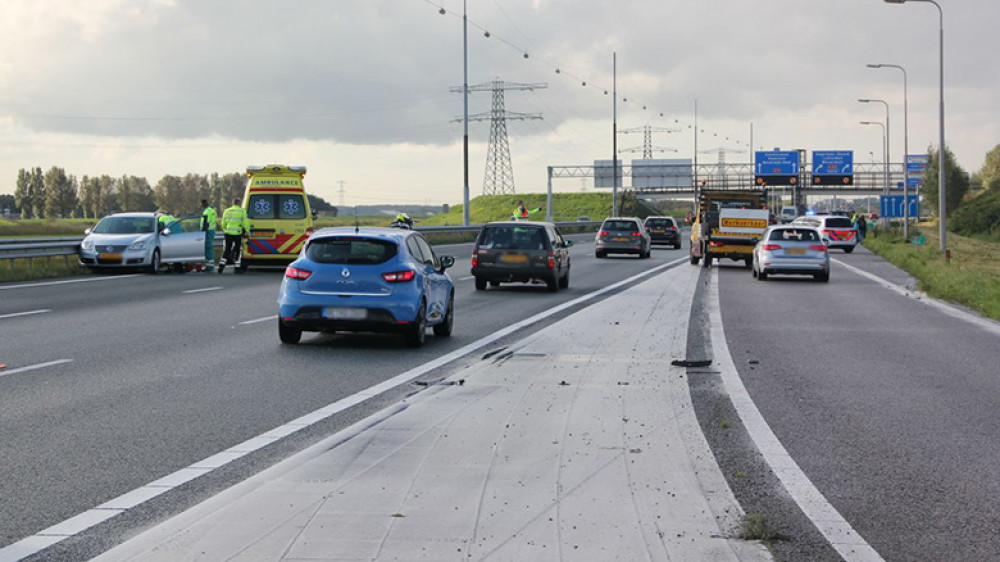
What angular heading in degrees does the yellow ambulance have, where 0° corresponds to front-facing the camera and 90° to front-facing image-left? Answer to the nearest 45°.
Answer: approximately 180°

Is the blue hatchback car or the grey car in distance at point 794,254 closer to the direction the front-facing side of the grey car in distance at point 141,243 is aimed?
the blue hatchback car

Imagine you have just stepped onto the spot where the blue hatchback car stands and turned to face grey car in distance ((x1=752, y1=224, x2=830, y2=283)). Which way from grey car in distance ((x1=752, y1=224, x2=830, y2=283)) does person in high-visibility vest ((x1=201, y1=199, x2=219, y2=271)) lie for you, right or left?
left

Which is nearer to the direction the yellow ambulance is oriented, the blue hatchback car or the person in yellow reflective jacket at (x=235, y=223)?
the person in yellow reflective jacket

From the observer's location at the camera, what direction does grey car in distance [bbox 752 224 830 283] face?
facing away from the viewer

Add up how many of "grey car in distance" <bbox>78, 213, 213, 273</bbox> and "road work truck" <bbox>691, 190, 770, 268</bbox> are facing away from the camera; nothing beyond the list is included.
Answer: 1

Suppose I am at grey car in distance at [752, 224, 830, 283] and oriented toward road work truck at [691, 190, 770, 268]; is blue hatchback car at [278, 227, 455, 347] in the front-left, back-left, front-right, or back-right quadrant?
back-left

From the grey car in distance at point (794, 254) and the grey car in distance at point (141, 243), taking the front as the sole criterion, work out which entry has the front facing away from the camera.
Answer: the grey car in distance at point (794, 254)

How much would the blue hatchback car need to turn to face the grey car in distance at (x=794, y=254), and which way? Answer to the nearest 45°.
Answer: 0° — it already faces it

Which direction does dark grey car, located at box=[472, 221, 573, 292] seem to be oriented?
away from the camera

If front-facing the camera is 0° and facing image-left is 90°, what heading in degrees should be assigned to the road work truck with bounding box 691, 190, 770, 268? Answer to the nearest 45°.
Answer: approximately 180°

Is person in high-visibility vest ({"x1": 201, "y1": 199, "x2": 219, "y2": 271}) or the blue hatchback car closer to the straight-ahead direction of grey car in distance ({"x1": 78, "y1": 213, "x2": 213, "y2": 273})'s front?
the blue hatchback car

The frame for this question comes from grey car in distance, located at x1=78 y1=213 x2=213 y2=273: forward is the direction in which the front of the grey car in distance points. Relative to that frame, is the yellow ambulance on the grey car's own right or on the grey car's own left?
on the grey car's own left

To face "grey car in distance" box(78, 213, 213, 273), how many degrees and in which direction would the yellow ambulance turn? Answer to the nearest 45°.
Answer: approximately 90° to its left

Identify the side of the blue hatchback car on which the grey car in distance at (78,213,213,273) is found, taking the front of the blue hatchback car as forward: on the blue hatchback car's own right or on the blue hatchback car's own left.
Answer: on the blue hatchback car's own left

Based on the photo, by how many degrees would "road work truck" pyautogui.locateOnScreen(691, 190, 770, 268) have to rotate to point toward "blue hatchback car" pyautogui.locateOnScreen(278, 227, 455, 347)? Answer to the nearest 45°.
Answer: approximately 180°
